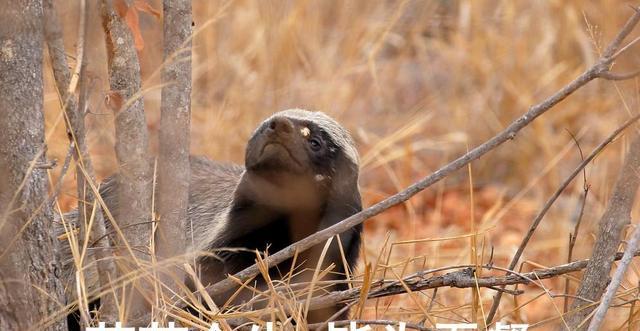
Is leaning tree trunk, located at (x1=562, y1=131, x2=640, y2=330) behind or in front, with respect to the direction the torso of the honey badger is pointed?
in front

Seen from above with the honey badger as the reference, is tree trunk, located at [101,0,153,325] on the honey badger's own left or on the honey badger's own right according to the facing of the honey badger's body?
on the honey badger's own right

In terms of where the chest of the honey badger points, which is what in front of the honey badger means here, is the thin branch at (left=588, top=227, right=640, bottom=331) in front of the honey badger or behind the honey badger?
in front

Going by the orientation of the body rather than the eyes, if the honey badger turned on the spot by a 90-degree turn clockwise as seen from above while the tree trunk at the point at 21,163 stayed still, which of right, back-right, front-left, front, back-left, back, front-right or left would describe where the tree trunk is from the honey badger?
front

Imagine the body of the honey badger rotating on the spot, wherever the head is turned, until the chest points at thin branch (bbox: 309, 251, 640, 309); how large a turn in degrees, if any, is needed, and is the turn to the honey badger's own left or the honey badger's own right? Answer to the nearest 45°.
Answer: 0° — it already faces it

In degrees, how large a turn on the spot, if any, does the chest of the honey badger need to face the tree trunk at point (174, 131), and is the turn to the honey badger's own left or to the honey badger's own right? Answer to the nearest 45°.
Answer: approximately 90° to the honey badger's own right

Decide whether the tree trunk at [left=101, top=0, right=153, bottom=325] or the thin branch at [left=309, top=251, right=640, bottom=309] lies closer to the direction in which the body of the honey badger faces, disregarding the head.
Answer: the thin branch

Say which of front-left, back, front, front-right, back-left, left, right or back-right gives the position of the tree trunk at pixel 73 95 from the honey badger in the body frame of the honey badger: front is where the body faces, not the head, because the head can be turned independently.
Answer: right
